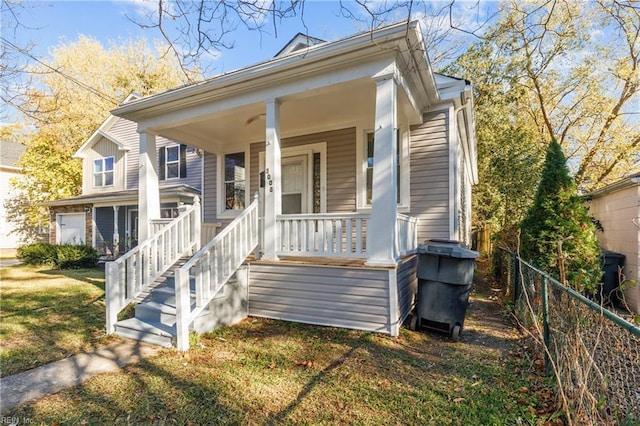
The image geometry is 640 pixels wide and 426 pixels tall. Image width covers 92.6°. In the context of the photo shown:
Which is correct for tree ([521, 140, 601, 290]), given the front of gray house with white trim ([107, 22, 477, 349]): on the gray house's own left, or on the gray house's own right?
on the gray house's own left

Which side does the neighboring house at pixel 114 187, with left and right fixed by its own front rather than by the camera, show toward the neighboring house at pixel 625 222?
left

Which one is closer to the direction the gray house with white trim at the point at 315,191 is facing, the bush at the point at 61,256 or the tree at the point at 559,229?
the bush

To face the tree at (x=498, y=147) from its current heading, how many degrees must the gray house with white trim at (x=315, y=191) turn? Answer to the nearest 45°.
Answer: approximately 180°

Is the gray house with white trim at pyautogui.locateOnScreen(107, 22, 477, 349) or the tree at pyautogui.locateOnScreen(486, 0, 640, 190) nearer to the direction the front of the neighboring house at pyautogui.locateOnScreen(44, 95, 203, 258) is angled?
the gray house with white trim

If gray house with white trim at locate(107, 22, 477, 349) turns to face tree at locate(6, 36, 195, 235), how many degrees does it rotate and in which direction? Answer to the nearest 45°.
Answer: approximately 90° to its right

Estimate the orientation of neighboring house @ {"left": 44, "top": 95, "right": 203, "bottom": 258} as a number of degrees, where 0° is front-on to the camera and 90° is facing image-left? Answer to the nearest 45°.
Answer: approximately 45°

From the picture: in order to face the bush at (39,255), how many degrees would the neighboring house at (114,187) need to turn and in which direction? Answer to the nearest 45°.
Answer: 0° — it already faces it

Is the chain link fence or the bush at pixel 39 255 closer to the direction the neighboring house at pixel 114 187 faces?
the bush

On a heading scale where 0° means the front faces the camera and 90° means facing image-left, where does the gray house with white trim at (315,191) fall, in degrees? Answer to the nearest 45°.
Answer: approximately 45°

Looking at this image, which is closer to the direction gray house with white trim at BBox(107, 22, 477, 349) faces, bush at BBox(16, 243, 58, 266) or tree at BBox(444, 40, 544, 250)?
the bush

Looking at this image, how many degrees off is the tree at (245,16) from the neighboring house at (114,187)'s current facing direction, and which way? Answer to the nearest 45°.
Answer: approximately 45° to its left

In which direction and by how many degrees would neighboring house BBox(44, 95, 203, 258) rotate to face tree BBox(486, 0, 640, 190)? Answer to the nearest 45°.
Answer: approximately 90° to its left

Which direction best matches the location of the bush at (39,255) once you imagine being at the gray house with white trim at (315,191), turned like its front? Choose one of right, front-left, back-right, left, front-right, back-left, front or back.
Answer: right

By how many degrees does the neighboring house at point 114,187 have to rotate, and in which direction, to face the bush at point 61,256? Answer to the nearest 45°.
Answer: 0° — it already faces it

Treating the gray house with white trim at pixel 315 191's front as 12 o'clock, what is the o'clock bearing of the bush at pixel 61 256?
The bush is roughly at 3 o'clock from the gray house with white trim.
